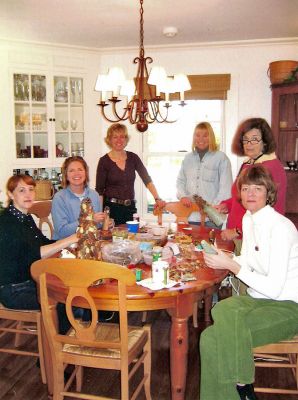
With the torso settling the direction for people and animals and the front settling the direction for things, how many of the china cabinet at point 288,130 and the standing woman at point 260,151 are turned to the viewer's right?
0

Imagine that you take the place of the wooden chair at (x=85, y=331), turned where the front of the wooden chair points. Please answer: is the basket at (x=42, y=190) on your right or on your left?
on your left

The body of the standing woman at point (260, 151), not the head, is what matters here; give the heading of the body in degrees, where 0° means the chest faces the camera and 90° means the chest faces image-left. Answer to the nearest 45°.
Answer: approximately 45°

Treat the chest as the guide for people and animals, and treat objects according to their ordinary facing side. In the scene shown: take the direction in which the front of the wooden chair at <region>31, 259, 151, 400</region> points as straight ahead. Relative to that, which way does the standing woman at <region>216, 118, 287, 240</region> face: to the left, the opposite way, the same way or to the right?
the opposite way

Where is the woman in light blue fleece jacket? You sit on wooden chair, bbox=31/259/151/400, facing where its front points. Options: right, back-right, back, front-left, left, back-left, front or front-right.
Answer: front-left

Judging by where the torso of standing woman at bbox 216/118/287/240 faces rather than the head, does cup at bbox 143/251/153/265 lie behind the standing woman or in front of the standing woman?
in front

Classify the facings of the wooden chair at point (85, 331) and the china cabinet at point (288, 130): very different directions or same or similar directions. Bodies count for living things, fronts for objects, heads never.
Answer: very different directions

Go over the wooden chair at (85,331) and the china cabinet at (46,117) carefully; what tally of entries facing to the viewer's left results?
0

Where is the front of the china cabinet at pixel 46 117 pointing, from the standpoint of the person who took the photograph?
facing the viewer and to the right of the viewer

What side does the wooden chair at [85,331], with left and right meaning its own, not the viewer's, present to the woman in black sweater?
left

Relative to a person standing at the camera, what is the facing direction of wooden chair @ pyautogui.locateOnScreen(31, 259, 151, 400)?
facing away from the viewer and to the right of the viewer

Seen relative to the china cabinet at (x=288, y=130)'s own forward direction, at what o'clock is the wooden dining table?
The wooden dining table is roughly at 11 o'clock from the china cabinet.
